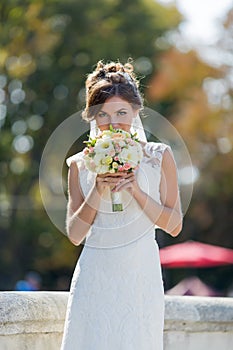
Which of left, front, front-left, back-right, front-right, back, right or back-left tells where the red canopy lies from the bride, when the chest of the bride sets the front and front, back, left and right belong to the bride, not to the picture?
back

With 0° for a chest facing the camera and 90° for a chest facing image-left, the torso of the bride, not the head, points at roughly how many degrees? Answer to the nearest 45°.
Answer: approximately 0°
